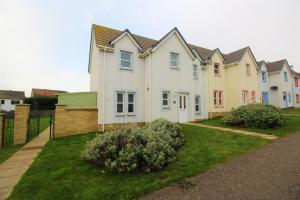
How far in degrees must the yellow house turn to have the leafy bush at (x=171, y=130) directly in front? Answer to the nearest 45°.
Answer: approximately 45° to its right

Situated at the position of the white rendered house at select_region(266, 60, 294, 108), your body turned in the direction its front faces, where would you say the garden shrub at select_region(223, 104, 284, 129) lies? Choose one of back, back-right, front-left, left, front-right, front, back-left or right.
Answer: front-right

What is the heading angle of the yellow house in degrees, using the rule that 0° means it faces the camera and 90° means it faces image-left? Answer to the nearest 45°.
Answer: approximately 315°

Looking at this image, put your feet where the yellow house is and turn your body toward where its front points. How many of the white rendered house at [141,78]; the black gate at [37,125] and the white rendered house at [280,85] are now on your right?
2

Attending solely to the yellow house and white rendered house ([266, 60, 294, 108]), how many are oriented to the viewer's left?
0

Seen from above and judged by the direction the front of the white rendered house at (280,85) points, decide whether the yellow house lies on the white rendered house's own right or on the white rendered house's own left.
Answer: on the white rendered house's own right

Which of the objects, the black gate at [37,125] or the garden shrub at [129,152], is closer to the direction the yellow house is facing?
the garden shrub

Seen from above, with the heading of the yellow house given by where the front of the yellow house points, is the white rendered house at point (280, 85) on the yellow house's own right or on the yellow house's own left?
on the yellow house's own left

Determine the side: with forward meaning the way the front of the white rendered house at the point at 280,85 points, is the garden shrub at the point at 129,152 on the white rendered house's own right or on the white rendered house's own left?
on the white rendered house's own right

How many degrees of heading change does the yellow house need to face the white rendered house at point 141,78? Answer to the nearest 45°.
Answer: approximately 90° to its right

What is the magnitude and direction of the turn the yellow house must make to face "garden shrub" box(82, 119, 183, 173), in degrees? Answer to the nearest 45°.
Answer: approximately 45° to its right

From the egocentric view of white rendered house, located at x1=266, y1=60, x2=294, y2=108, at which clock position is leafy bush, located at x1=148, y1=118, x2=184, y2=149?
The leafy bush is roughly at 2 o'clock from the white rendered house.
